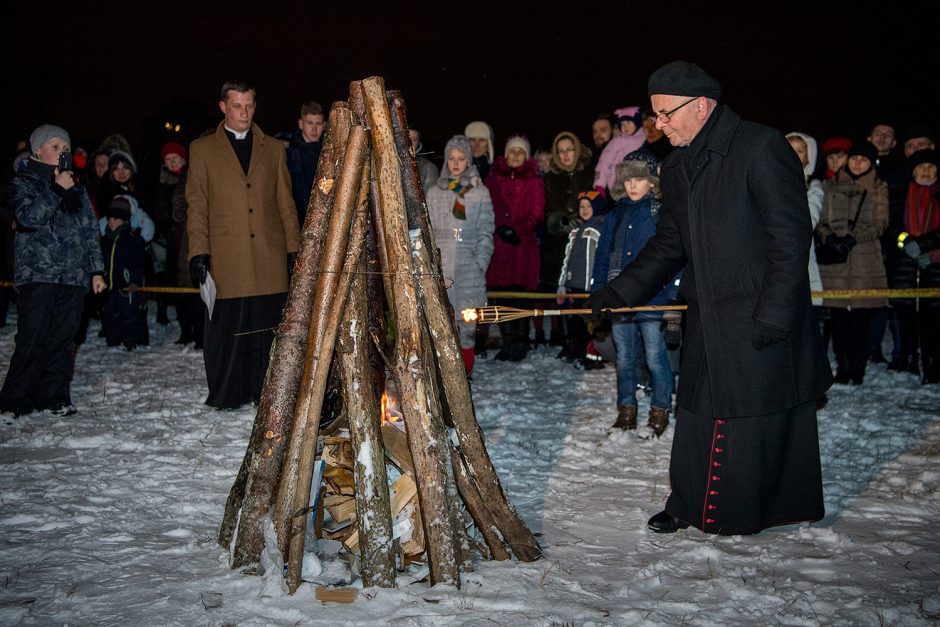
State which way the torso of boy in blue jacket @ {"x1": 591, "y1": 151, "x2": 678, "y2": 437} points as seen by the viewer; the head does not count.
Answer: toward the camera

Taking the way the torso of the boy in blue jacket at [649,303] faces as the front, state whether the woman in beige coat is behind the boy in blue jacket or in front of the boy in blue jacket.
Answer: behind

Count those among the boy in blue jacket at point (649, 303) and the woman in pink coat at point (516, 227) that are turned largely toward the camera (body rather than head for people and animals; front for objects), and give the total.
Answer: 2

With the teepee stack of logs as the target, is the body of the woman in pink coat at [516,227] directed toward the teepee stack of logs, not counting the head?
yes

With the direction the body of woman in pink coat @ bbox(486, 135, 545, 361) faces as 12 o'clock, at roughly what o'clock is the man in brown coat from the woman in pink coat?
The man in brown coat is roughly at 1 o'clock from the woman in pink coat.

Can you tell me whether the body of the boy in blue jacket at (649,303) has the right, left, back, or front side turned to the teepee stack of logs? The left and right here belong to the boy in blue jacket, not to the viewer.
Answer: front

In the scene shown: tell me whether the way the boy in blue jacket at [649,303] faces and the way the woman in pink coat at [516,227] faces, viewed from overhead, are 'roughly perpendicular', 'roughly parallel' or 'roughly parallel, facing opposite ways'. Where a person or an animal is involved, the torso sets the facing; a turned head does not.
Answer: roughly parallel

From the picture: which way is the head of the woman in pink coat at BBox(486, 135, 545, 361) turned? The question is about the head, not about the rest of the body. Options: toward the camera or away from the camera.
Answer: toward the camera

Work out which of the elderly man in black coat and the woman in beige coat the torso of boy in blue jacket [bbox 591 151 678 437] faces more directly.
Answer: the elderly man in black coat

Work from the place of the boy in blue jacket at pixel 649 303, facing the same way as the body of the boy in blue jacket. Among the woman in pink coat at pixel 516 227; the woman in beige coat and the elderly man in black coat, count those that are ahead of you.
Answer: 1

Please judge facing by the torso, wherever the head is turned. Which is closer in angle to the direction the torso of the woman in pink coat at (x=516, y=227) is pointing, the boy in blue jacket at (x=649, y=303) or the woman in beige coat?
the boy in blue jacket

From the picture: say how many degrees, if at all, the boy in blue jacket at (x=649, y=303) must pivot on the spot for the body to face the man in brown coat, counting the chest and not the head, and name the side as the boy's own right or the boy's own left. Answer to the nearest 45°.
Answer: approximately 90° to the boy's own right

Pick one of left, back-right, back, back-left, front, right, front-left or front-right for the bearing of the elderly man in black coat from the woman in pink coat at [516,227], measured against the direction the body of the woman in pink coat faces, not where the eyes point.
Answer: front
